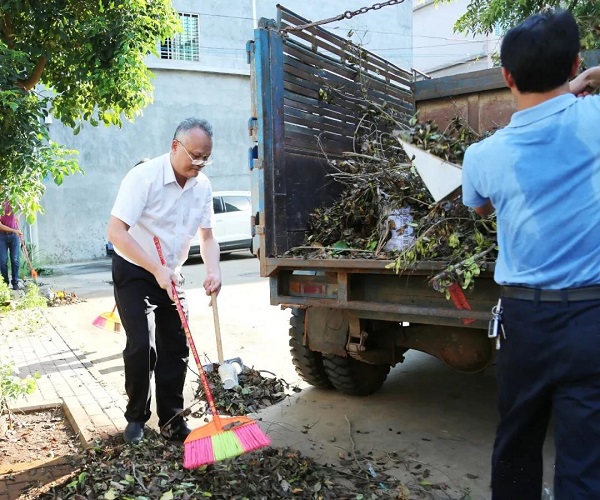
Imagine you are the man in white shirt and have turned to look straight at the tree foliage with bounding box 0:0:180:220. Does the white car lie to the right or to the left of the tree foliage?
right

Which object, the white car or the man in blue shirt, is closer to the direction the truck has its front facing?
the white car

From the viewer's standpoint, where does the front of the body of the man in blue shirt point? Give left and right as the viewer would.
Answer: facing away from the viewer

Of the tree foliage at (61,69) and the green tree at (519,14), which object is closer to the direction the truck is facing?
the green tree

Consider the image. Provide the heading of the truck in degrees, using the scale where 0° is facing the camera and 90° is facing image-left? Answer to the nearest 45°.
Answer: approximately 180°

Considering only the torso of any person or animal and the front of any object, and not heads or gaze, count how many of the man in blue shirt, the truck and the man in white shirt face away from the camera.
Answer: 2
